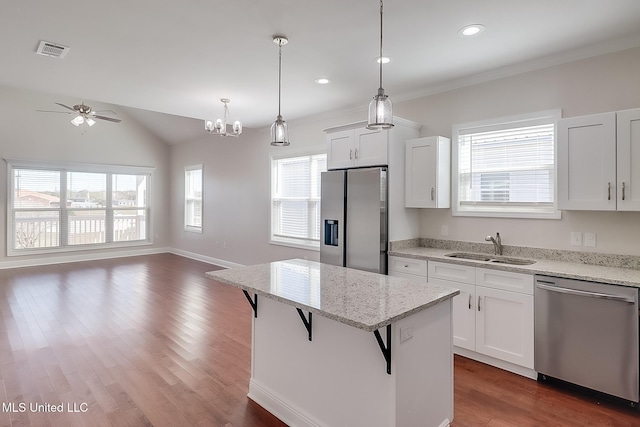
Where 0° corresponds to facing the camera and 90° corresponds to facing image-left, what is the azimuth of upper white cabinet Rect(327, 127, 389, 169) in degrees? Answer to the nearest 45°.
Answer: approximately 45°

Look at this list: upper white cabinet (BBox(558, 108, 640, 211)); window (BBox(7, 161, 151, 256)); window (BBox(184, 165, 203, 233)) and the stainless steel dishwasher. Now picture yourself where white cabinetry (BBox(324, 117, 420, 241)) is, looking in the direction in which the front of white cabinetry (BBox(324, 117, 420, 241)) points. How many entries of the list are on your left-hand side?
2

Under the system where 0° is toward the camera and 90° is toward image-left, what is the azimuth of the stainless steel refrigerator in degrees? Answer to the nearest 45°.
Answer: approximately 45°

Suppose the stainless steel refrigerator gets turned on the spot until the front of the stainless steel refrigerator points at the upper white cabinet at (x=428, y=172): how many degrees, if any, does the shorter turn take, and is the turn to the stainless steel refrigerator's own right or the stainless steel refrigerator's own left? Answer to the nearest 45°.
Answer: approximately 135° to the stainless steel refrigerator's own left

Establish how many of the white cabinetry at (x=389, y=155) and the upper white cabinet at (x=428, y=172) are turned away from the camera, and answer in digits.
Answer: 0

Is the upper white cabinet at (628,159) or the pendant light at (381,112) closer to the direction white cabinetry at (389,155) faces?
the pendant light

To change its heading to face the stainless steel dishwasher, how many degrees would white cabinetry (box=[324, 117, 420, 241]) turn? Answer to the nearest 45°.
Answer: approximately 90° to its left

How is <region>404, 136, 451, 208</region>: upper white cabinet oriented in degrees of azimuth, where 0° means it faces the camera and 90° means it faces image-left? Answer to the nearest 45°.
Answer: approximately 45°
